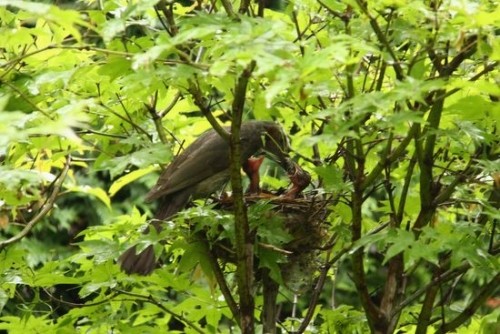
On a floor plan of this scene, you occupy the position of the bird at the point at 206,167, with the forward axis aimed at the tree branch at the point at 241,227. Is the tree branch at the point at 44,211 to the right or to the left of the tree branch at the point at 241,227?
right

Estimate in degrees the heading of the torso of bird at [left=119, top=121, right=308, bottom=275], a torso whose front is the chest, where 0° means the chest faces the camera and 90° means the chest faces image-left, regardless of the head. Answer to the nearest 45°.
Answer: approximately 270°

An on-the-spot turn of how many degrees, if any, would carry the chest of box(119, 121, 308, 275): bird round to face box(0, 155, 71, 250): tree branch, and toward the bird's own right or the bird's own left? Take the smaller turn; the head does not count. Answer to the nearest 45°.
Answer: approximately 135° to the bird's own right
